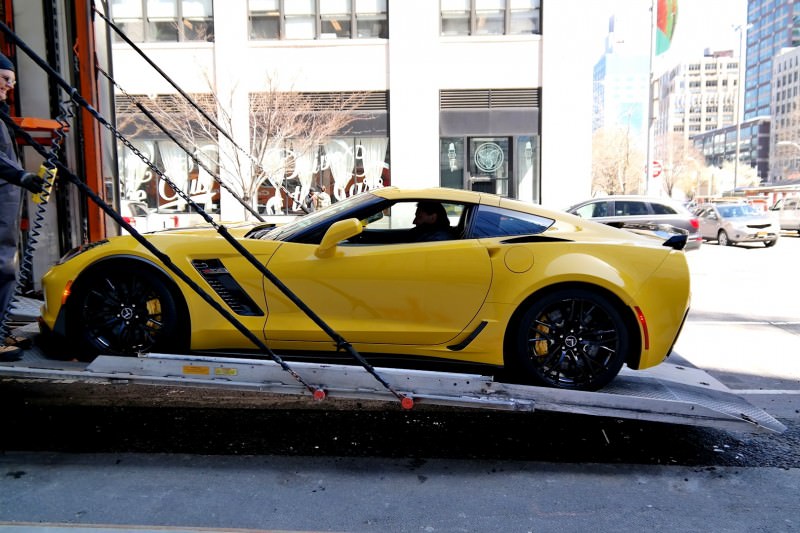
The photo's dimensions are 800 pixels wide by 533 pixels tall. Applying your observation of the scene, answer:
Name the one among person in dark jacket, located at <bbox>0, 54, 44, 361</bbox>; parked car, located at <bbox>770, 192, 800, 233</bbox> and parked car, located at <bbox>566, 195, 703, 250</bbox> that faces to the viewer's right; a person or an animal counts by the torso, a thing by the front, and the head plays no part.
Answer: the person in dark jacket

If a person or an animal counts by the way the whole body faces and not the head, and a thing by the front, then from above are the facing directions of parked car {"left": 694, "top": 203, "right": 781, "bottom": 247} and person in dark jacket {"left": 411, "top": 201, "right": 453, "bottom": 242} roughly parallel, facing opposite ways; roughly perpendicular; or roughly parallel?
roughly perpendicular

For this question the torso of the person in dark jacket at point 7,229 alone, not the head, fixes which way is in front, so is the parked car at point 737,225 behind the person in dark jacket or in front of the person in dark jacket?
in front

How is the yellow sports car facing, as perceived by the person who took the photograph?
facing to the left of the viewer

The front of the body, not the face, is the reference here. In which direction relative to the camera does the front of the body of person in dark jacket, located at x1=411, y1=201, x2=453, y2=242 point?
to the viewer's left

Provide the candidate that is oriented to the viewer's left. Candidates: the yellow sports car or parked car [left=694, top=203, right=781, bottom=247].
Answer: the yellow sports car

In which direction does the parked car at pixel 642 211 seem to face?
to the viewer's left

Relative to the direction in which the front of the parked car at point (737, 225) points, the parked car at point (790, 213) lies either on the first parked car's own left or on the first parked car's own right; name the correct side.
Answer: on the first parked car's own left

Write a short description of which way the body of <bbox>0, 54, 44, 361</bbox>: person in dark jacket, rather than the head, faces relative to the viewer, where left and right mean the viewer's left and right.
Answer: facing to the right of the viewer
